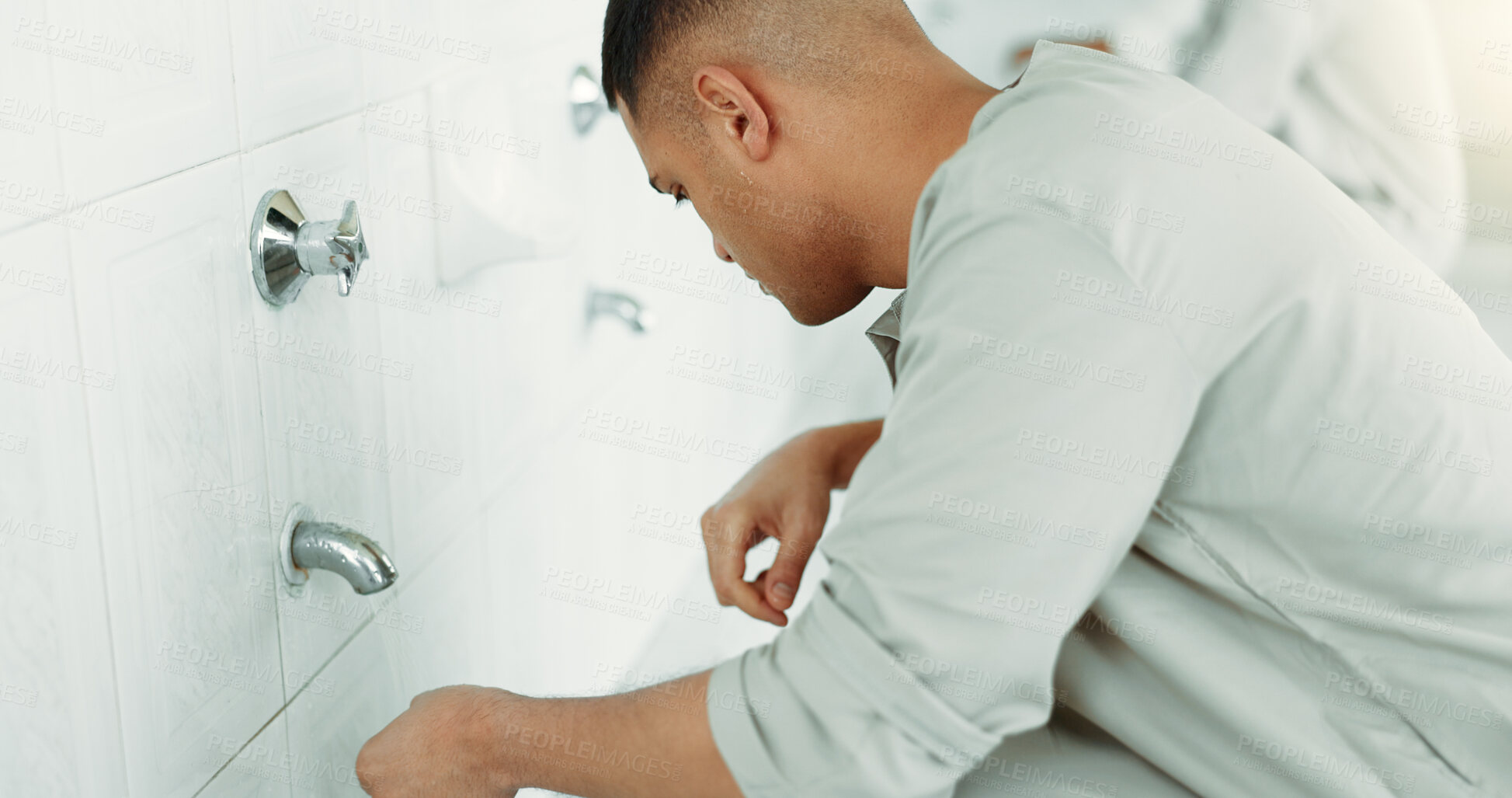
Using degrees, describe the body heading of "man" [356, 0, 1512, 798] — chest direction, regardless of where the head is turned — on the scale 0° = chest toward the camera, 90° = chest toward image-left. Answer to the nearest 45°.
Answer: approximately 90°

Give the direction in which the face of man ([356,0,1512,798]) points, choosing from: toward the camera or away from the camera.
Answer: away from the camera
